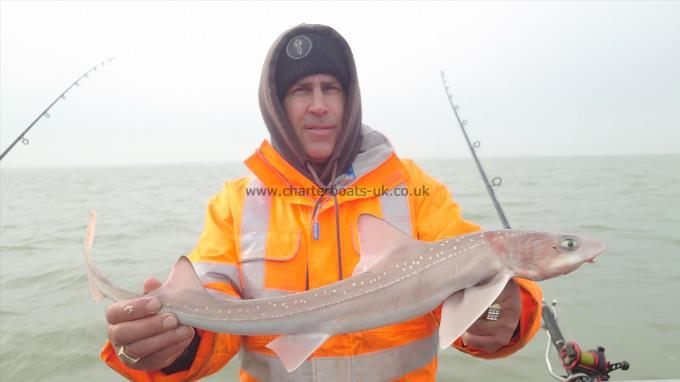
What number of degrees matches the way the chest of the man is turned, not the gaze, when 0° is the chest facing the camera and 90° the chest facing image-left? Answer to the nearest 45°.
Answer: approximately 0°

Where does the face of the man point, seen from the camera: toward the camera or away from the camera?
toward the camera
